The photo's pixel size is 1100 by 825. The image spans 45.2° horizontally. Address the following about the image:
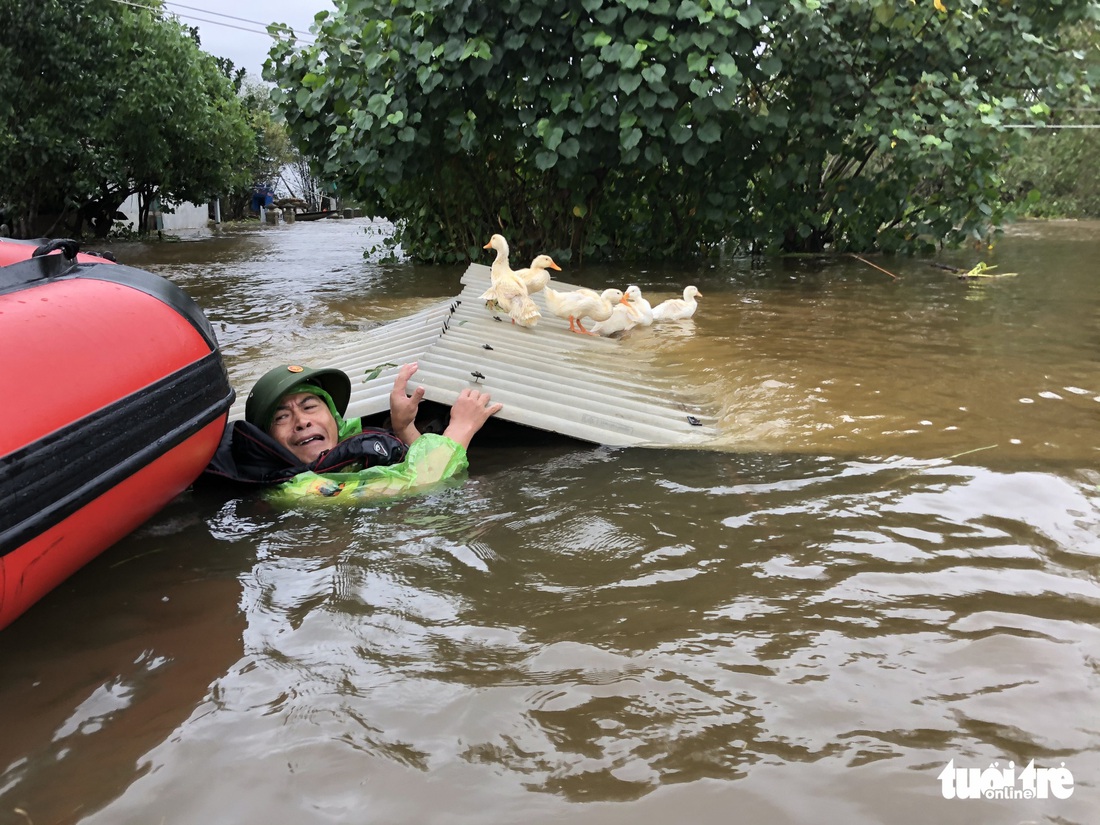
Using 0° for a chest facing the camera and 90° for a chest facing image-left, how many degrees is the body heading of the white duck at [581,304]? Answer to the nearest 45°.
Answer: approximately 270°

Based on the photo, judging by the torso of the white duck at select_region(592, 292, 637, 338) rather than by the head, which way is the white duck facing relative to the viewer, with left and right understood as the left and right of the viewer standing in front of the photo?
facing to the right of the viewer

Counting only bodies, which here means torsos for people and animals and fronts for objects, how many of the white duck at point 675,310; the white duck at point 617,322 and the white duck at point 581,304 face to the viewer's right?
3

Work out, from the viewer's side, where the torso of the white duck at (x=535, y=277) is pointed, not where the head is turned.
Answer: to the viewer's right

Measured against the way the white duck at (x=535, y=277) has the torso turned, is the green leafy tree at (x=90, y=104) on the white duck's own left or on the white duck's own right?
on the white duck's own left

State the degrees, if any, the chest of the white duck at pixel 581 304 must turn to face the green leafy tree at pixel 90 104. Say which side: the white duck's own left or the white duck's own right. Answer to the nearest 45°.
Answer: approximately 135° to the white duck's own left

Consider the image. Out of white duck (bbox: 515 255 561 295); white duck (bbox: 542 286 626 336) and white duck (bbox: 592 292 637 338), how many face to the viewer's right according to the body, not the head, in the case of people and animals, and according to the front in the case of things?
3

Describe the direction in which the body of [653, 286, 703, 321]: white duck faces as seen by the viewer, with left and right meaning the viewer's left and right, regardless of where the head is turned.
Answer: facing to the right of the viewer
